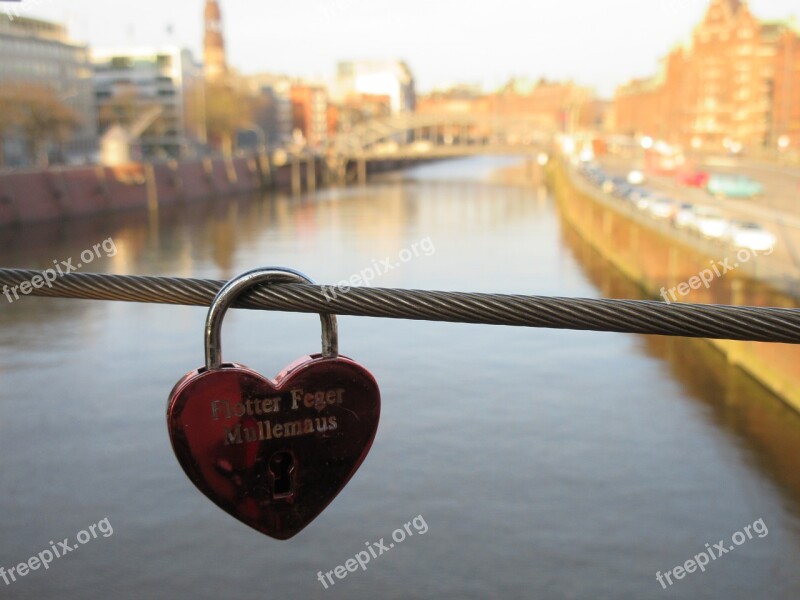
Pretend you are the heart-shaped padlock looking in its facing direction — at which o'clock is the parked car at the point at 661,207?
The parked car is roughly at 7 o'clock from the heart-shaped padlock.

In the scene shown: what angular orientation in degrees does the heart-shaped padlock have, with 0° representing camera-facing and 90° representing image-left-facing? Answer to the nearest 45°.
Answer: approximately 0°

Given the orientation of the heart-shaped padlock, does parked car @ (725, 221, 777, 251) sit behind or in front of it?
behind

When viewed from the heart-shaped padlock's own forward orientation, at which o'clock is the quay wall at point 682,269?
The quay wall is roughly at 7 o'clock from the heart-shaped padlock.

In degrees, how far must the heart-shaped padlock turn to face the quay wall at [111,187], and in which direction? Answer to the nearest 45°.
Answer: approximately 180°

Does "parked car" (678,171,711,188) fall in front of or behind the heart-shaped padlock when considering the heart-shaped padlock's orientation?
behind

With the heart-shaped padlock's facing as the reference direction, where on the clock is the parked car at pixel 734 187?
The parked car is roughly at 7 o'clock from the heart-shaped padlock.

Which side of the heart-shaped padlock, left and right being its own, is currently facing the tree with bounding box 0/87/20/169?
back

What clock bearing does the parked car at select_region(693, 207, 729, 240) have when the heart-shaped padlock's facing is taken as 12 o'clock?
The parked car is roughly at 7 o'clock from the heart-shaped padlock.
